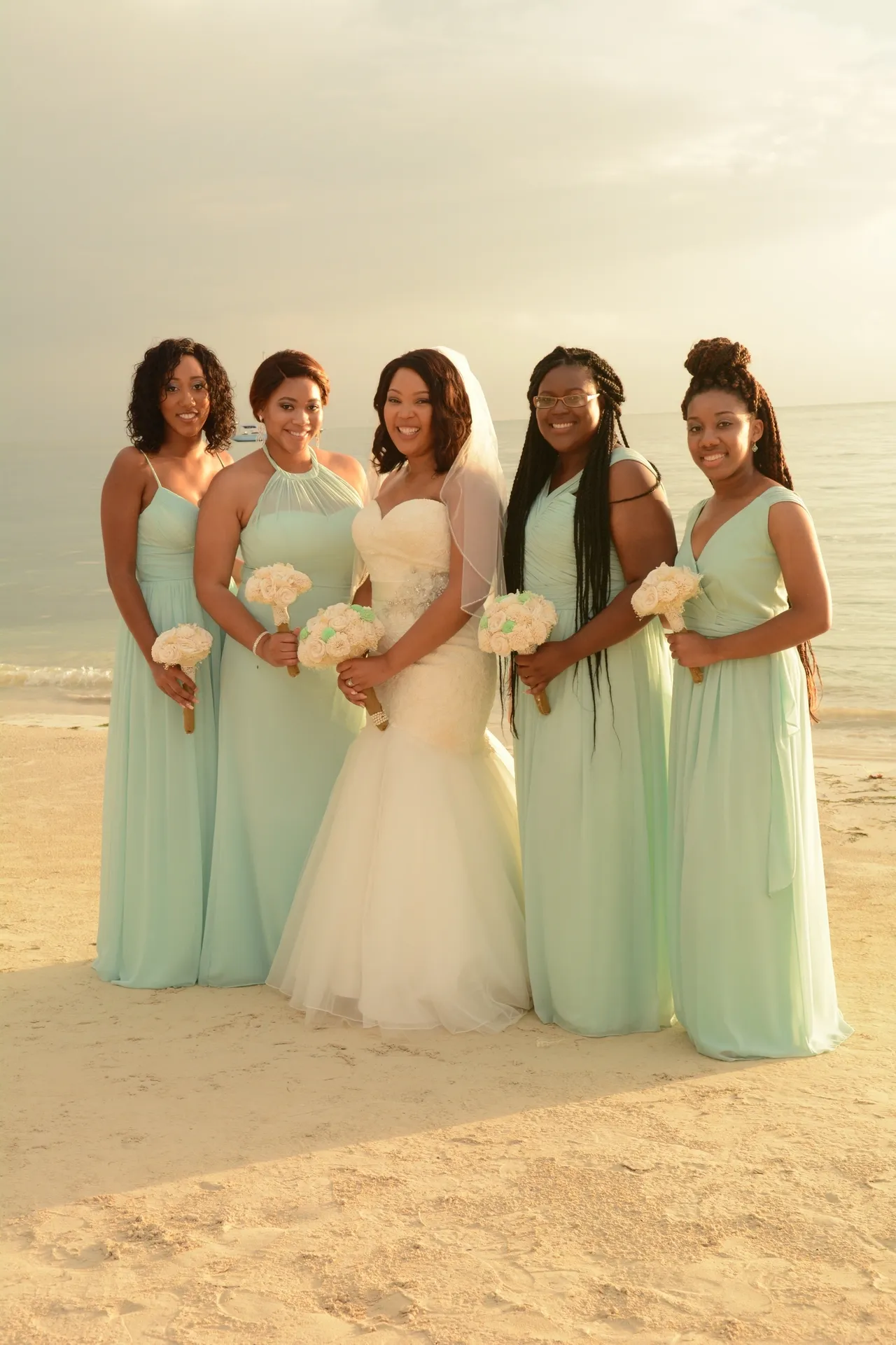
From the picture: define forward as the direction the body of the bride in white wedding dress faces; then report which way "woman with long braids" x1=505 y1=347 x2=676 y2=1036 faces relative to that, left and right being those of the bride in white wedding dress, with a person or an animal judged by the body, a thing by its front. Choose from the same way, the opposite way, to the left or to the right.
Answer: the same way

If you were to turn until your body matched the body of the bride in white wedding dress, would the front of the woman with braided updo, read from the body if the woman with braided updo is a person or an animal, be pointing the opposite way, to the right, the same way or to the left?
the same way

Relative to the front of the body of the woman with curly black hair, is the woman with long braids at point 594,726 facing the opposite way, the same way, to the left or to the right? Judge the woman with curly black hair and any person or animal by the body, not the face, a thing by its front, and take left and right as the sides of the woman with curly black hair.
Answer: to the right

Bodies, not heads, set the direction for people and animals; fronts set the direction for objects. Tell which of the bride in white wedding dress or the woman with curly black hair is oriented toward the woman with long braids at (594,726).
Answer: the woman with curly black hair

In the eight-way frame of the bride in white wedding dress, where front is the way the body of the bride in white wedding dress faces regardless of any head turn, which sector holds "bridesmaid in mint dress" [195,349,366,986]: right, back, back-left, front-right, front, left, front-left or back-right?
right

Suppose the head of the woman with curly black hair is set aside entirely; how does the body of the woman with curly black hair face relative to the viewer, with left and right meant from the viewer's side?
facing the viewer and to the right of the viewer

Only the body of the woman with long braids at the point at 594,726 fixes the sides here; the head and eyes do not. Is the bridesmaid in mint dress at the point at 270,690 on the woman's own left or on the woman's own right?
on the woman's own right

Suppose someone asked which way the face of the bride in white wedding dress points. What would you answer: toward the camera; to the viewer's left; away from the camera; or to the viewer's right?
toward the camera

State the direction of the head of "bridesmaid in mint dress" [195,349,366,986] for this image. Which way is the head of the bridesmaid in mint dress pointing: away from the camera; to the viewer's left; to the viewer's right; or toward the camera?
toward the camera

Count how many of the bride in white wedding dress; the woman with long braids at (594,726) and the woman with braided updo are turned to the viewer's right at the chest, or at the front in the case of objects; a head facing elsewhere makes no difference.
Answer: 0

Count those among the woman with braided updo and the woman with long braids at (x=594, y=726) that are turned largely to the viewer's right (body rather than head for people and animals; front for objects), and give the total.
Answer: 0
